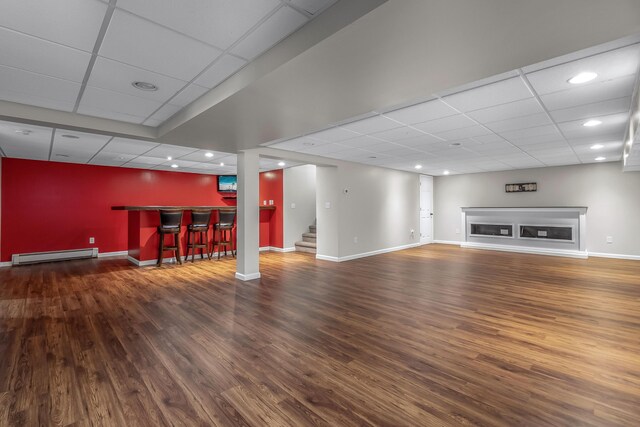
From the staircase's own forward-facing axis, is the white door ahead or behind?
behind

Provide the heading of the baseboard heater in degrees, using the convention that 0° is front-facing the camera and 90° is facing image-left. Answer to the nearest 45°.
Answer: approximately 0°

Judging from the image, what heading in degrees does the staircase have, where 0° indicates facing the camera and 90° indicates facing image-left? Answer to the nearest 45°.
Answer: approximately 45°

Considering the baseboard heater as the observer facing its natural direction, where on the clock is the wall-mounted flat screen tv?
The wall-mounted flat screen tv is roughly at 9 o'clock from the baseboard heater.

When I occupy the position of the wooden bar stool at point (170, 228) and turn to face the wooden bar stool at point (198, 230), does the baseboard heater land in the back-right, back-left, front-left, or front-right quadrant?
back-left

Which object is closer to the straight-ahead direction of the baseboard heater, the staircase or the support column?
the support column

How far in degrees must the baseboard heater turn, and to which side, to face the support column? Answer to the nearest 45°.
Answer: approximately 45° to its left

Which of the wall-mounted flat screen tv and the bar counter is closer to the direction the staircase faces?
the bar counter

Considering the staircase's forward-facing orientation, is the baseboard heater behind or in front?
in front

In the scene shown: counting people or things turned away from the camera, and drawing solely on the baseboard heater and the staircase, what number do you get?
0

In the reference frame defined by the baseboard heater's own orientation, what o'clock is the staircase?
The staircase is roughly at 10 o'clock from the baseboard heater.

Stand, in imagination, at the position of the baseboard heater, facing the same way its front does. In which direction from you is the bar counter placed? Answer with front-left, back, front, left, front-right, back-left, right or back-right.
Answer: front-left
